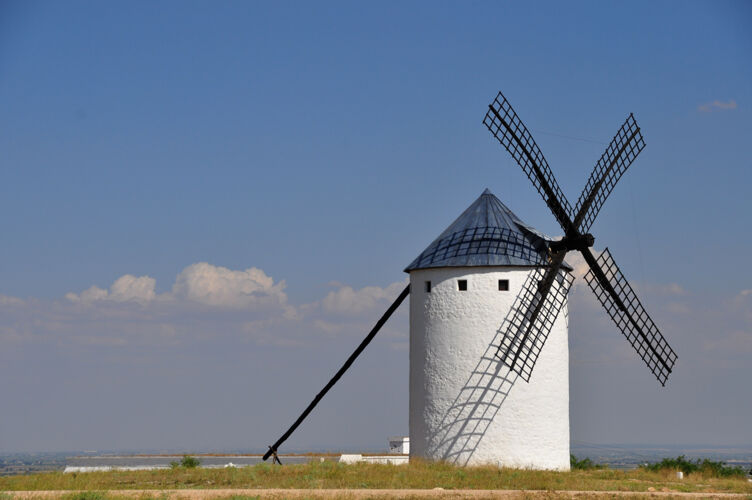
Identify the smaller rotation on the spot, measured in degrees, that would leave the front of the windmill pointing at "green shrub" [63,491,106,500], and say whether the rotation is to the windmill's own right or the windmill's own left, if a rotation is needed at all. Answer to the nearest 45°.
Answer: approximately 90° to the windmill's own right

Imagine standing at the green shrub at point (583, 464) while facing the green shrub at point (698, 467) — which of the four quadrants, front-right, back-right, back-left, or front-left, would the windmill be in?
back-right

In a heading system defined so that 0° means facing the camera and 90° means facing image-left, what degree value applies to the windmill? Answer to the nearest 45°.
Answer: approximately 315°

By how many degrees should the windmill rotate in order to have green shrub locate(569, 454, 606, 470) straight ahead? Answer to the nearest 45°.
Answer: approximately 90° to its left

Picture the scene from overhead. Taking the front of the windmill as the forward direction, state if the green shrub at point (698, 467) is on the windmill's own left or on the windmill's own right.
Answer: on the windmill's own left
